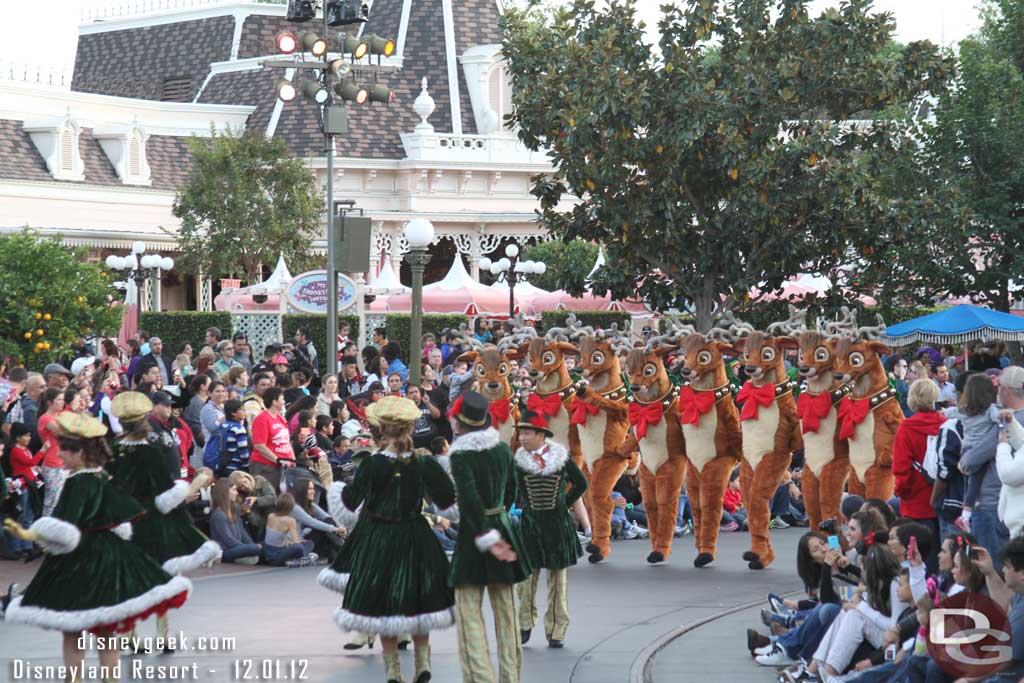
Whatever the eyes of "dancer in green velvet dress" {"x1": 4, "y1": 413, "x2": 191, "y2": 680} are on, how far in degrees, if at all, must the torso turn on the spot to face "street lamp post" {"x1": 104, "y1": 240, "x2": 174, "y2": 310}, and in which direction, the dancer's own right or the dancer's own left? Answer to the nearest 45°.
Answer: approximately 45° to the dancer's own right

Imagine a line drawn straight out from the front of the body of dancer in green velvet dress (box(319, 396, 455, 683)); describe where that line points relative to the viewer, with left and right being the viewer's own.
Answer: facing away from the viewer

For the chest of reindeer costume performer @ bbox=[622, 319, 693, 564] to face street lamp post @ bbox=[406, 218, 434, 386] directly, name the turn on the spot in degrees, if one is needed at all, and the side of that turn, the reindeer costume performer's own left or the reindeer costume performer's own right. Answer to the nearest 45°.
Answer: approximately 90° to the reindeer costume performer's own right

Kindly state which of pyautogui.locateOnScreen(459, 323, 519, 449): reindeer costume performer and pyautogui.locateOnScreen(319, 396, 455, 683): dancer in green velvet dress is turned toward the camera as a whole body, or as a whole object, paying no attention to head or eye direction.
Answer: the reindeer costume performer

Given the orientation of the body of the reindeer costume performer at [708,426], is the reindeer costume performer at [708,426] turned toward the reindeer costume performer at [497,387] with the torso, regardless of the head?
no

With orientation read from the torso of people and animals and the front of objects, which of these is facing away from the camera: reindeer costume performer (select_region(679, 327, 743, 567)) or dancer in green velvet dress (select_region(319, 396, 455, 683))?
the dancer in green velvet dress

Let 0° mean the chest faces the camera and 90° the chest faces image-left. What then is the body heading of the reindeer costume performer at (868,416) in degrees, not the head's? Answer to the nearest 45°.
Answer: approximately 45°

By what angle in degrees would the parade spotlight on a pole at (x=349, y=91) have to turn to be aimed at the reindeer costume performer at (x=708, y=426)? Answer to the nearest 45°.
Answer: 0° — it already faces them

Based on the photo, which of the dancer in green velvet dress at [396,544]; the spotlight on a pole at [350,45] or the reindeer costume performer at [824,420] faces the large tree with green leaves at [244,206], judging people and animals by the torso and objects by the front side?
the dancer in green velvet dress

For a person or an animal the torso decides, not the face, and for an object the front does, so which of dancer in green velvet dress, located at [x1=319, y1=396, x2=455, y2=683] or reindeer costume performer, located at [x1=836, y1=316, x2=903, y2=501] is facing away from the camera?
the dancer in green velvet dress

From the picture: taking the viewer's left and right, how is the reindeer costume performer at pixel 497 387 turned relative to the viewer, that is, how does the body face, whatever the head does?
facing the viewer

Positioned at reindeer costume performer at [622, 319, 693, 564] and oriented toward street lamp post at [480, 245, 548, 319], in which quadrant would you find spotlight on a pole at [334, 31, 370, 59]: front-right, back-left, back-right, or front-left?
front-left

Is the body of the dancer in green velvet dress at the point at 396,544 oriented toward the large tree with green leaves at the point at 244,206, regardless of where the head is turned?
yes

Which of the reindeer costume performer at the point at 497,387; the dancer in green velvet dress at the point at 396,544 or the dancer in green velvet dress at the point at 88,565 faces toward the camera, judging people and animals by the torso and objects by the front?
the reindeer costume performer

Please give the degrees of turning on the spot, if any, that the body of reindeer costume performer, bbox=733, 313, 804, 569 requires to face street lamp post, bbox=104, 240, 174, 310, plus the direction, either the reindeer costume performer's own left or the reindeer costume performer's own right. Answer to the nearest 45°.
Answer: approximately 90° to the reindeer costume performer's own right

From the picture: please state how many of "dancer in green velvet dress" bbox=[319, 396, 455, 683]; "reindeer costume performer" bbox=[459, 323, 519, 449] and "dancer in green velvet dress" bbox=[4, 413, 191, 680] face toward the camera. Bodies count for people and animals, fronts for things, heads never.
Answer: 1

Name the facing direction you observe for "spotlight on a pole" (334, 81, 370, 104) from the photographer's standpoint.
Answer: facing the viewer and to the right of the viewer

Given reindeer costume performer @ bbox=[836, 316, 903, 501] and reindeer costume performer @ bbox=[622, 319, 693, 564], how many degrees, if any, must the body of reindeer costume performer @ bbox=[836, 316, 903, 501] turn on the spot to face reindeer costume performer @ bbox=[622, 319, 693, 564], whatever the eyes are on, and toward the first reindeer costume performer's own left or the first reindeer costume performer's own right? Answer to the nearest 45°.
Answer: approximately 45° to the first reindeer costume performer's own right

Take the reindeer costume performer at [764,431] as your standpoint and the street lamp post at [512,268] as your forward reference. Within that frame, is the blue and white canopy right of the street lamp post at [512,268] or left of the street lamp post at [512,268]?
right

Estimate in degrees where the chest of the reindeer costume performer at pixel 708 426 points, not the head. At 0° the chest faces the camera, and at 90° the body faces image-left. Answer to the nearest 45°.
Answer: approximately 45°

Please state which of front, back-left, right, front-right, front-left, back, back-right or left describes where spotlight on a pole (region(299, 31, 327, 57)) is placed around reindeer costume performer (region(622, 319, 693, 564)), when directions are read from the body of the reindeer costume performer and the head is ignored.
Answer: right

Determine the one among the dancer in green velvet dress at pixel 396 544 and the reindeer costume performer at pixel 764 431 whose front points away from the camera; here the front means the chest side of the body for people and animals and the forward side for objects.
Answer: the dancer in green velvet dress
